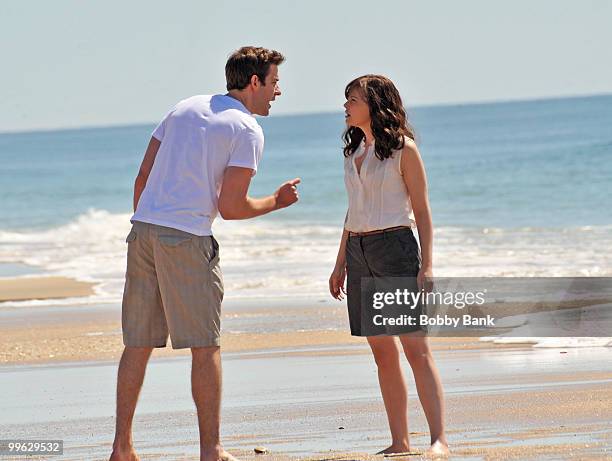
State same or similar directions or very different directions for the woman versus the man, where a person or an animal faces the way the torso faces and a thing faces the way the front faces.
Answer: very different directions

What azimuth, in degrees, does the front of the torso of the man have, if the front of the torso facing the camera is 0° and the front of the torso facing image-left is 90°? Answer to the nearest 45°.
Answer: approximately 225°

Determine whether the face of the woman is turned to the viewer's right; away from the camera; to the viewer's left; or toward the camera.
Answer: to the viewer's left

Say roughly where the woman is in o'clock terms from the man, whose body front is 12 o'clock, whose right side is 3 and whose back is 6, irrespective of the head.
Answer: The woman is roughly at 1 o'clock from the man.

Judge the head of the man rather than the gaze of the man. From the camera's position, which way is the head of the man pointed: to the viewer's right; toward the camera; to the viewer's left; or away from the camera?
to the viewer's right
